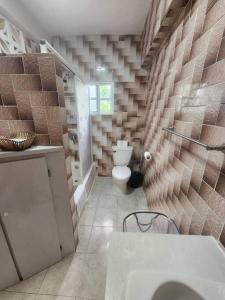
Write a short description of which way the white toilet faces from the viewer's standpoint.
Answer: facing the viewer

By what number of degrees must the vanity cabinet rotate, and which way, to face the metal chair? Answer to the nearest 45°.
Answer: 0° — it already faces it

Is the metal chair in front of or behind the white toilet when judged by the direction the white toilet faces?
in front

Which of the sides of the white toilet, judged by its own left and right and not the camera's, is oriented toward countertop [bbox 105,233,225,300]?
front

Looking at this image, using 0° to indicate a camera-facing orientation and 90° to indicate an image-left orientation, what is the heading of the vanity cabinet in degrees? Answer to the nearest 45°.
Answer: approximately 315°

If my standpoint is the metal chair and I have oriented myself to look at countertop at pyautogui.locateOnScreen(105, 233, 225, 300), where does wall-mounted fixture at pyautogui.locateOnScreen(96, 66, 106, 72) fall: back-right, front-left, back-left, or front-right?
back-right

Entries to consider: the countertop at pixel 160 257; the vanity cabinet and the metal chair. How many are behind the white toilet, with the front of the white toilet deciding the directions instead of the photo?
0

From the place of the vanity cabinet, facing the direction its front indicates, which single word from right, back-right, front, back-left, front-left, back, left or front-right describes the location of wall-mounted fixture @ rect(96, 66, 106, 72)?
left

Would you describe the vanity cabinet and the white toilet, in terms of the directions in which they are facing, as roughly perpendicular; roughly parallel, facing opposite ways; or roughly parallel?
roughly perpendicular

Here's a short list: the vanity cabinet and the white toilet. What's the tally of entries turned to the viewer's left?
0

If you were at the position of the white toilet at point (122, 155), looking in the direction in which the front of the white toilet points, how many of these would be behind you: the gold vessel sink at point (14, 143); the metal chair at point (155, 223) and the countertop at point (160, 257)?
0

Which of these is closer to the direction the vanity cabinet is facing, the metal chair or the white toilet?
the metal chair
